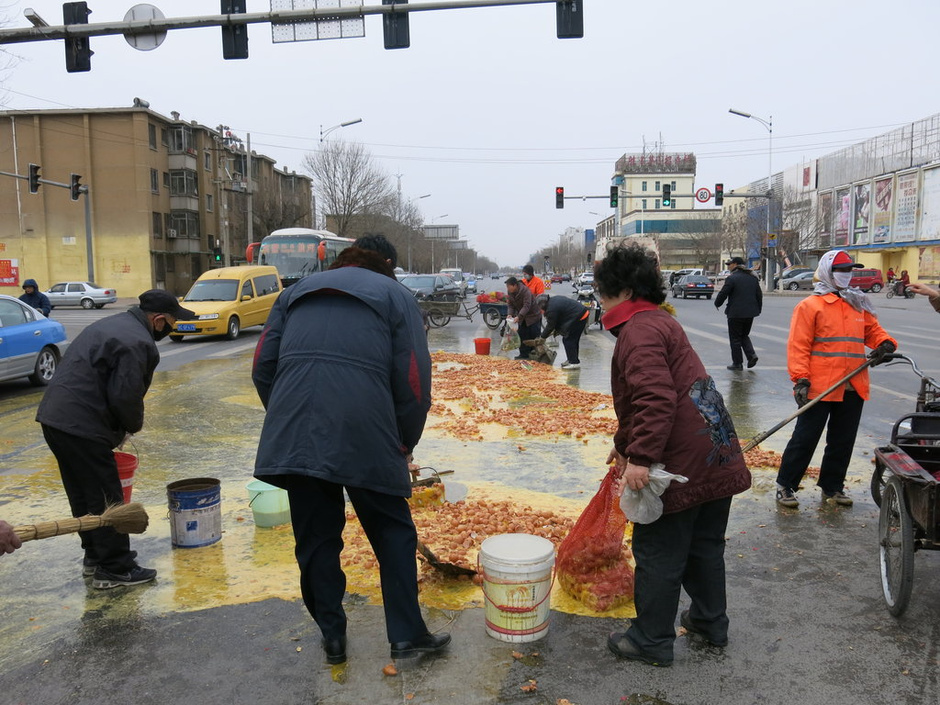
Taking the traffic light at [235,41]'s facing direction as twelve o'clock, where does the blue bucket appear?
The blue bucket is roughly at 6 o'clock from the traffic light.

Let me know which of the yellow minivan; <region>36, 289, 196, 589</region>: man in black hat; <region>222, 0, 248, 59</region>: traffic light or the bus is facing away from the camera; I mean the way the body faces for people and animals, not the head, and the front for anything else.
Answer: the traffic light

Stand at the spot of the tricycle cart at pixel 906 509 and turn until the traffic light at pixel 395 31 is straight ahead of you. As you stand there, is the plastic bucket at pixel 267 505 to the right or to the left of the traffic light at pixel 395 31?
left

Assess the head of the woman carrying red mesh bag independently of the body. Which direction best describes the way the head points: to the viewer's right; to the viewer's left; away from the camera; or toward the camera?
to the viewer's left

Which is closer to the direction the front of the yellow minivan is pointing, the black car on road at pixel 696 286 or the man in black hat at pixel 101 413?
the man in black hat

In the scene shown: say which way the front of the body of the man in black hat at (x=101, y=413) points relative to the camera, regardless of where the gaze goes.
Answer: to the viewer's right

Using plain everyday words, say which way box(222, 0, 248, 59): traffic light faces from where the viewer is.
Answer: facing away from the viewer

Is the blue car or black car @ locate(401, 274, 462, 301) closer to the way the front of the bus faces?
the blue car

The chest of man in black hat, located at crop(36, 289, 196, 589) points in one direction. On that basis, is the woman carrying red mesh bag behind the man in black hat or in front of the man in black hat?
in front

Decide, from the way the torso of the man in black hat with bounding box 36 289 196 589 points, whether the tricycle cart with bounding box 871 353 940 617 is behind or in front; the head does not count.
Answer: in front

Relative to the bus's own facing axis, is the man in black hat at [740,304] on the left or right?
on its left

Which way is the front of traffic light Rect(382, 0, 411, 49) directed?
away from the camera

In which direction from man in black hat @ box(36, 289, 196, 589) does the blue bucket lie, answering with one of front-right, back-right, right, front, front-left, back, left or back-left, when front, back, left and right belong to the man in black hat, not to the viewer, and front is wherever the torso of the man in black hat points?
front-left
